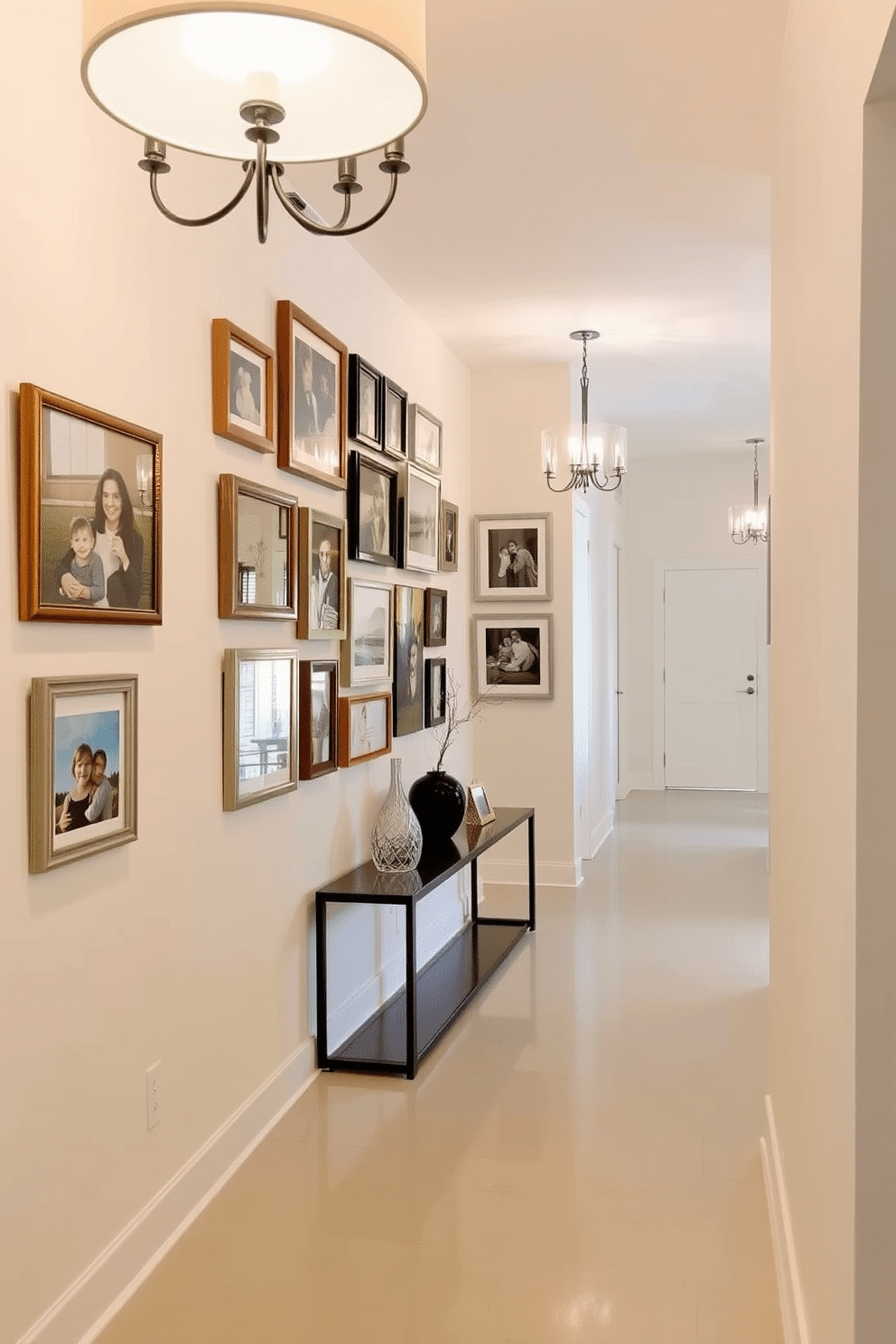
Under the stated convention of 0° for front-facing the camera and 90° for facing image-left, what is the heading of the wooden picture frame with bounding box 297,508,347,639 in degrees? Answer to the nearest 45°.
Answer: approximately 315°

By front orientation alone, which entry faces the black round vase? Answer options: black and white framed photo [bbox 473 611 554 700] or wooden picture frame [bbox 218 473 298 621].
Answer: the black and white framed photo

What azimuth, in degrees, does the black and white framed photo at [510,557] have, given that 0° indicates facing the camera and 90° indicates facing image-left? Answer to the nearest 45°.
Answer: approximately 0°

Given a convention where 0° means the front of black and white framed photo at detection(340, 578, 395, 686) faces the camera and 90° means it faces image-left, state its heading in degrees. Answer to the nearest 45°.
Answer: approximately 315°

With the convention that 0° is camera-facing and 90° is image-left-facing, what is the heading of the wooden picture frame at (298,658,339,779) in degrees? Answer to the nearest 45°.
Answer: approximately 315°

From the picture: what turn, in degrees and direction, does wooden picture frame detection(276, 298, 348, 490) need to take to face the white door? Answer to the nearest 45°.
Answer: approximately 90° to its left

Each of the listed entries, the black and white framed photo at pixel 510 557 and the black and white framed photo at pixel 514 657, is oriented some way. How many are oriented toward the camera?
2

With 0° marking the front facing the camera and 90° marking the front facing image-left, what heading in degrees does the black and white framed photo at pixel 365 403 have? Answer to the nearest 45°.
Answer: approximately 315°

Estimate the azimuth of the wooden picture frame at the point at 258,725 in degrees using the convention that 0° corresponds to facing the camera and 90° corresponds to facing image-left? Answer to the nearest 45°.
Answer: approximately 315°

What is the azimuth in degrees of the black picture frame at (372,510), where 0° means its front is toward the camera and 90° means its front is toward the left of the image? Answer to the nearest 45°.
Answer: approximately 315°
